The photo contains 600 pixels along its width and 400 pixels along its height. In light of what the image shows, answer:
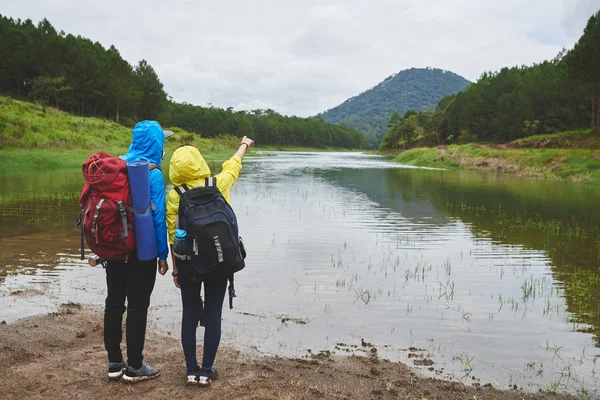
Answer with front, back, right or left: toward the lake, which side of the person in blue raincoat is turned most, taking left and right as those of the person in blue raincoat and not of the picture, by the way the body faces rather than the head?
front

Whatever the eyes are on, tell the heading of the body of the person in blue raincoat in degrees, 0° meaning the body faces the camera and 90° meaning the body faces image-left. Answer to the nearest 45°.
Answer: approximately 225°

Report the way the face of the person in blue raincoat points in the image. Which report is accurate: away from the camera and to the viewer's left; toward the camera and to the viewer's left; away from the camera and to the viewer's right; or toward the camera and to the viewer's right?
away from the camera and to the viewer's right

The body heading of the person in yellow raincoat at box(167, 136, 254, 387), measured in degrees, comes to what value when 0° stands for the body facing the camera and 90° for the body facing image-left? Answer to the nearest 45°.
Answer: approximately 180°

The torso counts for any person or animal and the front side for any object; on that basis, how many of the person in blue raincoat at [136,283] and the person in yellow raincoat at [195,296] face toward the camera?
0

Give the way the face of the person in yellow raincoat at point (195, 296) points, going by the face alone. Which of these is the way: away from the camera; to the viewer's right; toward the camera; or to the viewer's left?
away from the camera
